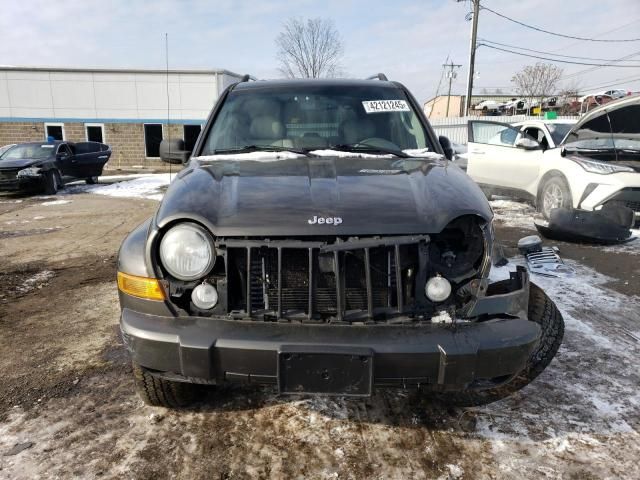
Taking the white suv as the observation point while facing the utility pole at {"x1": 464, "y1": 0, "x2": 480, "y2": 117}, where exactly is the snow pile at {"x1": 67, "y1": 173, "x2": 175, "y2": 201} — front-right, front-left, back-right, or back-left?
front-left

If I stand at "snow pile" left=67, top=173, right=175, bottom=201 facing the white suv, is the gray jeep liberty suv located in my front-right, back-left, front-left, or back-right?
front-right

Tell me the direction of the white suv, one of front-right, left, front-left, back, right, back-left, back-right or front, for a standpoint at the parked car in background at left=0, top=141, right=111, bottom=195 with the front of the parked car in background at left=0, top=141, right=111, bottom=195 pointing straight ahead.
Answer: left

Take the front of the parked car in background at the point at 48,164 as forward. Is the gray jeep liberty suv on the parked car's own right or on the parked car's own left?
on the parked car's own left

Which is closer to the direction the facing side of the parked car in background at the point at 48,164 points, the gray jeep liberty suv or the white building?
the gray jeep liberty suv

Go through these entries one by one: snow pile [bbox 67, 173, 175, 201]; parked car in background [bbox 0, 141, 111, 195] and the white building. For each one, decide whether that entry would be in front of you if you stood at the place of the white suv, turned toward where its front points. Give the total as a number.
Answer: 0

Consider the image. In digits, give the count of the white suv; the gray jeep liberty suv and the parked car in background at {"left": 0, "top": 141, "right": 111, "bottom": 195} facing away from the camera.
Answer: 0

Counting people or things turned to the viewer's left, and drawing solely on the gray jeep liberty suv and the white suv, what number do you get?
0

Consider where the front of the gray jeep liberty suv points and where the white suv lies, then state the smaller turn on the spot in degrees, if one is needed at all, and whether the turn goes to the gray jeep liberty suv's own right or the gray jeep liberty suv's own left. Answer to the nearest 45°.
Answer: approximately 135° to the gray jeep liberty suv's own left

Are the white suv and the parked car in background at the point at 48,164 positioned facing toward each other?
no

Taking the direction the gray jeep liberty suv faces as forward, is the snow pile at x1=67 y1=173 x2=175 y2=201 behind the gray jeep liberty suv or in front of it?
behind

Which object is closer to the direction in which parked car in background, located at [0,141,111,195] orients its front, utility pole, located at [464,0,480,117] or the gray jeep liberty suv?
the gray jeep liberty suv

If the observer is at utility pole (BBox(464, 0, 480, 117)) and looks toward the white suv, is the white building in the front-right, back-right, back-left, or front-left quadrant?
front-right

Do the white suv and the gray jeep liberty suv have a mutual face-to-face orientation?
no

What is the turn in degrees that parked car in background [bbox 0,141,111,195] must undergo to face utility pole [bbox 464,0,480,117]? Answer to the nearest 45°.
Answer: approximately 135° to its left

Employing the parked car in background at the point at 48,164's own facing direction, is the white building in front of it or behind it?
behind

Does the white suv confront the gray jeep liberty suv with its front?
no

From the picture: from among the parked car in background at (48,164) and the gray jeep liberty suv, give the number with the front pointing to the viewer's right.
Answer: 0

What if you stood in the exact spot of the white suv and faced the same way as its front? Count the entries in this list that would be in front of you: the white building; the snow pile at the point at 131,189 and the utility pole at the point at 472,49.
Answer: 0

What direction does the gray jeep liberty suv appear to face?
toward the camera
